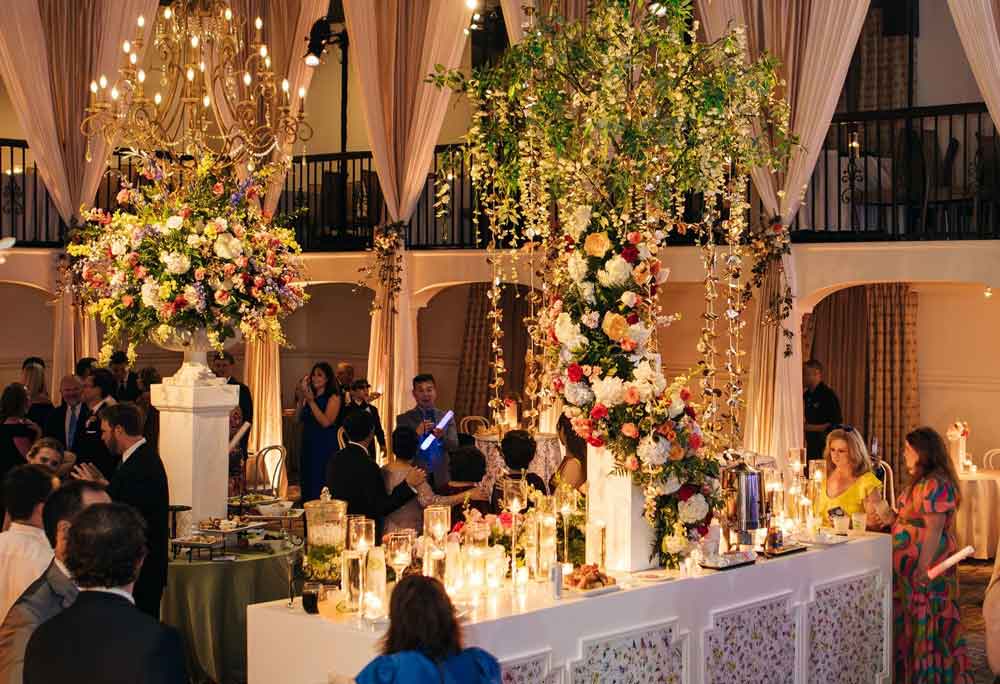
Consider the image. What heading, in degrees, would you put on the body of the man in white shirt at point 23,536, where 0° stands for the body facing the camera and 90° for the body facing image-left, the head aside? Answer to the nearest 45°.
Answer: approximately 225°

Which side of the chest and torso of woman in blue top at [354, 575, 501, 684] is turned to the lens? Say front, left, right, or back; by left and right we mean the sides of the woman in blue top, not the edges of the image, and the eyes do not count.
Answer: back

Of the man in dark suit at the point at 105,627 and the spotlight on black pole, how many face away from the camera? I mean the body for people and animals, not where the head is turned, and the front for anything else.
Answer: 1

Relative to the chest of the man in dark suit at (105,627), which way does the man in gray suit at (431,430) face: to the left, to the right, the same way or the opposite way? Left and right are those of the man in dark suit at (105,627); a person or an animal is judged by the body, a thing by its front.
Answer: the opposite way

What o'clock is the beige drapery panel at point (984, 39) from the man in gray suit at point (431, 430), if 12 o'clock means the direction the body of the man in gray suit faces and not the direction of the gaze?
The beige drapery panel is roughly at 9 o'clock from the man in gray suit.

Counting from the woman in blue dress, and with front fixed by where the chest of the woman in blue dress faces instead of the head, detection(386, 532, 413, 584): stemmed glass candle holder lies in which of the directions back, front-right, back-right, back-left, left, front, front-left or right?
front-left

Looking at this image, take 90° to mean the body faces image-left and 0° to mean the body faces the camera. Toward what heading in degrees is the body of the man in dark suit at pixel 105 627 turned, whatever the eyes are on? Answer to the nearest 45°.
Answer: approximately 180°

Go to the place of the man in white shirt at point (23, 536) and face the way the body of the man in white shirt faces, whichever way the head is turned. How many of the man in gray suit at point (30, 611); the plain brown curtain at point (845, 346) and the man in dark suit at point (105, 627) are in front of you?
1
